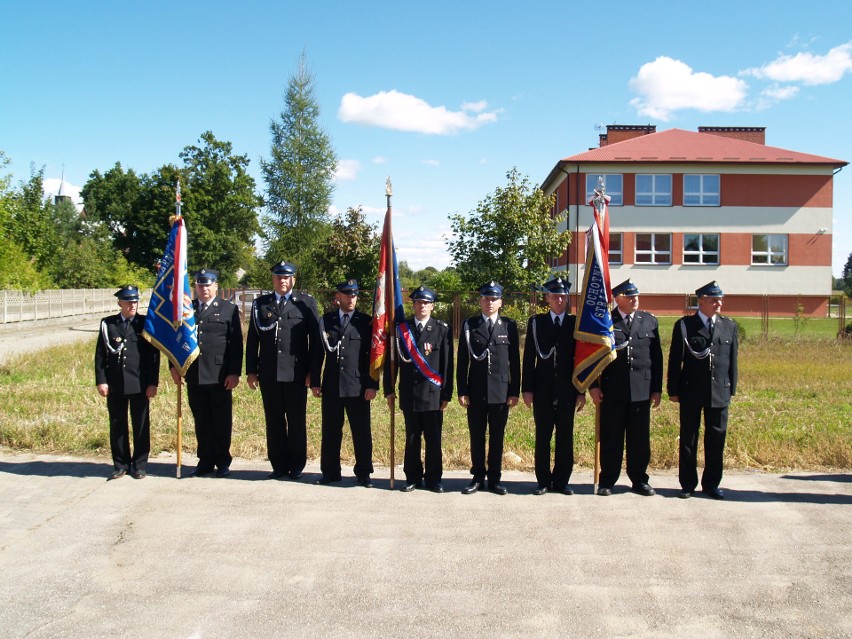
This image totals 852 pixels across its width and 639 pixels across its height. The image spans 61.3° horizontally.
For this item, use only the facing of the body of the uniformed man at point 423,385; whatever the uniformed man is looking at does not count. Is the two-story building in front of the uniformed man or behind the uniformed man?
behind

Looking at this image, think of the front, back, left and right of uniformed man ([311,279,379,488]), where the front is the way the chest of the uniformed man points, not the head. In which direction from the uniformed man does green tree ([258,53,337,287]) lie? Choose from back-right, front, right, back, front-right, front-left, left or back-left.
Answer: back

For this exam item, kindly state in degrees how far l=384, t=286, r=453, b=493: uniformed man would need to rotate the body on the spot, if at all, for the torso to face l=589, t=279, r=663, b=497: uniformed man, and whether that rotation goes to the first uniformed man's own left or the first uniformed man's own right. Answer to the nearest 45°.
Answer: approximately 90° to the first uniformed man's own left

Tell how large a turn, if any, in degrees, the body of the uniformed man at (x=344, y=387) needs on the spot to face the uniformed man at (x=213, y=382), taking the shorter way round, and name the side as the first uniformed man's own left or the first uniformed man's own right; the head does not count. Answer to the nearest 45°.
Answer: approximately 90° to the first uniformed man's own right

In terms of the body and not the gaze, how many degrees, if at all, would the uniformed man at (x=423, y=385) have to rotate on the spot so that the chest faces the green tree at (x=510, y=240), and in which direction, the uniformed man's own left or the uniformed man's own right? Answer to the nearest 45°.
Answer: approximately 180°

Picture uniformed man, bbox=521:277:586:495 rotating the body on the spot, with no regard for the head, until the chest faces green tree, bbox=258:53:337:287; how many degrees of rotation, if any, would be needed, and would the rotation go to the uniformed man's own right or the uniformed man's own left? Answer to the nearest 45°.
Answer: approximately 135° to the uniformed man's own right

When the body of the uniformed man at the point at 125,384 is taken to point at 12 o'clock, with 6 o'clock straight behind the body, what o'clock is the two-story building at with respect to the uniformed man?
The two-story building is roughly at 8 o'clock from the uniformed man.

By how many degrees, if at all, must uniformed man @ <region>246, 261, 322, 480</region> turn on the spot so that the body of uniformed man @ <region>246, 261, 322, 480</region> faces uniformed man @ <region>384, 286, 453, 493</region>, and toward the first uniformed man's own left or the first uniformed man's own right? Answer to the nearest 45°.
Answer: approximately 45° to the first uniformed man's own left
